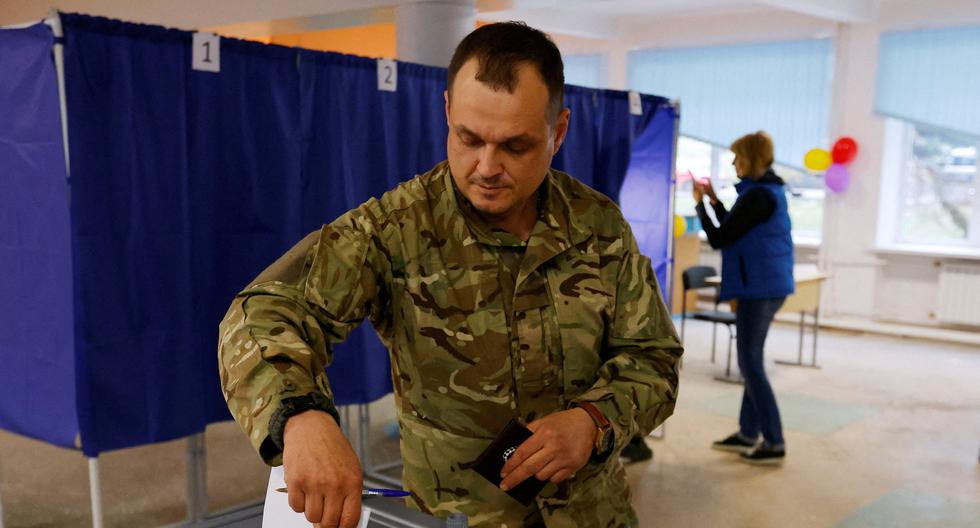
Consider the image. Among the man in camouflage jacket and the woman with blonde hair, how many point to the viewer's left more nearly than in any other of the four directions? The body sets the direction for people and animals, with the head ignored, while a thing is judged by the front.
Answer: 1

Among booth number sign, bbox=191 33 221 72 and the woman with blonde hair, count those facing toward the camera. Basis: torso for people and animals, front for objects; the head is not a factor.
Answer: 1

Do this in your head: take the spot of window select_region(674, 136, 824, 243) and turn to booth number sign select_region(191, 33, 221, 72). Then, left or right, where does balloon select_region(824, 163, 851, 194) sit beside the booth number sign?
left

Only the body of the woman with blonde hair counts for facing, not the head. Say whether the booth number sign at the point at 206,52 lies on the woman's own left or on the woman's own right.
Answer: on the woman's own left

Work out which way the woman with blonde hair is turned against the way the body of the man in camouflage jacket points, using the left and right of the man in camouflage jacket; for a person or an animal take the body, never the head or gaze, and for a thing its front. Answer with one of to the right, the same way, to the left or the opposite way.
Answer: to the right

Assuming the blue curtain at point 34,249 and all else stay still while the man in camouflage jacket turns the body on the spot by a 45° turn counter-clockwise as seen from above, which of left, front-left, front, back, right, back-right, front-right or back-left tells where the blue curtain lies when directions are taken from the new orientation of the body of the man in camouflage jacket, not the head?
back

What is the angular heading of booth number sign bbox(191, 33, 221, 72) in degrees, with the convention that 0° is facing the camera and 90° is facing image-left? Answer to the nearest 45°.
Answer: approximately 0°

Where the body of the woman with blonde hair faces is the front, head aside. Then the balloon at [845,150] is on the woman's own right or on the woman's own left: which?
on the woman's own right

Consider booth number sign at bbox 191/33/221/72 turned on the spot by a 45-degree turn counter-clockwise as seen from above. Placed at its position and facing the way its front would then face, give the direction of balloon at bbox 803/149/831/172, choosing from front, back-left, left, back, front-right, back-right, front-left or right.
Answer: left

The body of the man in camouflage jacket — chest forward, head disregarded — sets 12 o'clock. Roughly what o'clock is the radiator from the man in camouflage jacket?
The radiator is roughly at 7 o'clock from the man in camouflage jacket.

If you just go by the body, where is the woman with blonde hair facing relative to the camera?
to the viewer's left

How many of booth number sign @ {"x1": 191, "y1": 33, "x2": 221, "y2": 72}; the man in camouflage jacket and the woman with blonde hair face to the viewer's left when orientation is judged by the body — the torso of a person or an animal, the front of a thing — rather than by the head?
1

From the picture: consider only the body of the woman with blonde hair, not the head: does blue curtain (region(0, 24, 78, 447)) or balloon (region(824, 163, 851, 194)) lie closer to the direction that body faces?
the blue curtain
